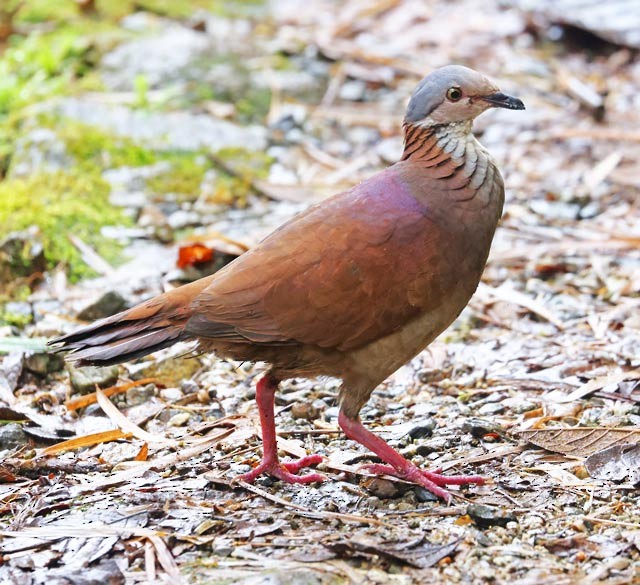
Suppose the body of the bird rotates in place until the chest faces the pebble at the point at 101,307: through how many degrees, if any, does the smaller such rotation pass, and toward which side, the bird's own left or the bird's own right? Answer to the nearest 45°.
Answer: approximately 135° to the bird's own left

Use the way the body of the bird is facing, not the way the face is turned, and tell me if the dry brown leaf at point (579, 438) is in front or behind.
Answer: in front

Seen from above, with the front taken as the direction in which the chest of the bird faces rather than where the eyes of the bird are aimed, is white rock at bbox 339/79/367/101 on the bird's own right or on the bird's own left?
on the bird's own left

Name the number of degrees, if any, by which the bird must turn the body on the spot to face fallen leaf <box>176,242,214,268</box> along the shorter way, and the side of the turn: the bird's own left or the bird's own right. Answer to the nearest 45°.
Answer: approximately 90° to the bird's own left

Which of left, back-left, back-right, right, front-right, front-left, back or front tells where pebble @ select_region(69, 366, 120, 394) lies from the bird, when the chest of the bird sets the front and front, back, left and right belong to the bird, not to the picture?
back-left

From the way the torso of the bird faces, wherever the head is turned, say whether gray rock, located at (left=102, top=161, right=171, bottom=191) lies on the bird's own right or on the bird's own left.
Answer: on the bird's own left

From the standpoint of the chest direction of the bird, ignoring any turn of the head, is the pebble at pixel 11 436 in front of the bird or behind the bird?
behind

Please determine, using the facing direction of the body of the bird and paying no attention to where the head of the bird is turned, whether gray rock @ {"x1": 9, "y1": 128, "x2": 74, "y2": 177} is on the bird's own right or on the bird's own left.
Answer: on the bird's own left

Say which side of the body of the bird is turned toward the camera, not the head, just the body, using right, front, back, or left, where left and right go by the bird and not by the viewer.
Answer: right

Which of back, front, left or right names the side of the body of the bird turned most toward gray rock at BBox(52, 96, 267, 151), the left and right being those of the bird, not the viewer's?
left
